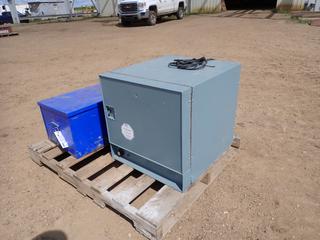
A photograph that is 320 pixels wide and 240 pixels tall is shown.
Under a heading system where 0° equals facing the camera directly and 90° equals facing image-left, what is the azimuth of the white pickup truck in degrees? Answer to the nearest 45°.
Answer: approximately 45°

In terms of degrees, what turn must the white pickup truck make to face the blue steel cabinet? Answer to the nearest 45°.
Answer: approximately 45° to its left

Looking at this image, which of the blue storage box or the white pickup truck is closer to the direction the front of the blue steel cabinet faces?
the blue storage box

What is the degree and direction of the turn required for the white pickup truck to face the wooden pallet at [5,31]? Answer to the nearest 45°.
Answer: approximately 45° to its right

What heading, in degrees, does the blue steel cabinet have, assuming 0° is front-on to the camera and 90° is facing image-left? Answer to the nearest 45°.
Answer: approximately 45°

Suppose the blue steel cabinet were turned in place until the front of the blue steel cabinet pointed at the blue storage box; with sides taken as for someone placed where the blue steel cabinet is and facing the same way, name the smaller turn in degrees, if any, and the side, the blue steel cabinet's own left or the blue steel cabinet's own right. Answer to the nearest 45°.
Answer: approximately 45° to the blue steel cabinet's own right

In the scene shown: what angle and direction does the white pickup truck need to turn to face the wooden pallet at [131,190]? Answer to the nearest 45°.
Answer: approximately 45° to its left

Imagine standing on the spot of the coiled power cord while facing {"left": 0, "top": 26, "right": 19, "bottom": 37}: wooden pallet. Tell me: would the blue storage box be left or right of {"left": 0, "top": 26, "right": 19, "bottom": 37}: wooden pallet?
left

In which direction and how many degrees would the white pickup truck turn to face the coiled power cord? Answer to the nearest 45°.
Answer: approximately 45° to its left
